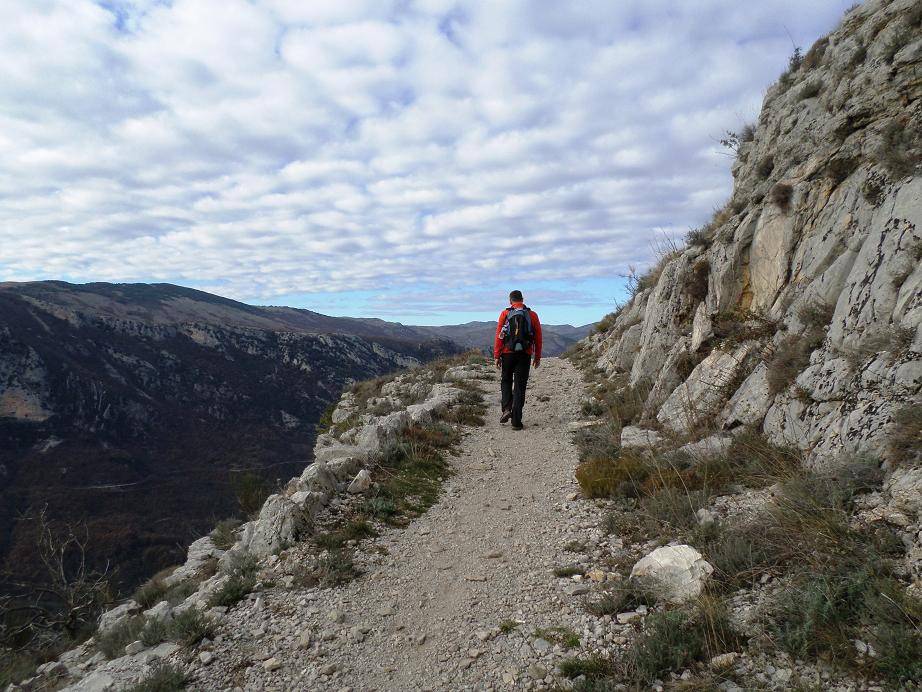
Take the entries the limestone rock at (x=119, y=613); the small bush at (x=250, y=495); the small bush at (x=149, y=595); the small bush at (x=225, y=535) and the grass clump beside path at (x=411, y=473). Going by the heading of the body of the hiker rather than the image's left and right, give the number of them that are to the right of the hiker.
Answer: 0

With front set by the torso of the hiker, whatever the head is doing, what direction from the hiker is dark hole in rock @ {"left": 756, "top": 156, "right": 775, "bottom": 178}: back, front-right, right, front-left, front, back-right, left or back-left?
right

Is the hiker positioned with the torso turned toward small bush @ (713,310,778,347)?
no

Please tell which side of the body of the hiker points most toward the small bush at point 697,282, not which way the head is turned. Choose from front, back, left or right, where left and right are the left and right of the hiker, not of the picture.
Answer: right

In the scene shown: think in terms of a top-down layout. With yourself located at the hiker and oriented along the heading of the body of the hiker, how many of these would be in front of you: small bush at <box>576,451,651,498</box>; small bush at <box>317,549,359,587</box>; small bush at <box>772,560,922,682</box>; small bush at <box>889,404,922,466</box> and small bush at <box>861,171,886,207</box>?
0

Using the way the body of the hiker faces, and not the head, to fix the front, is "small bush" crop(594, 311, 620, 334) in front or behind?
in front

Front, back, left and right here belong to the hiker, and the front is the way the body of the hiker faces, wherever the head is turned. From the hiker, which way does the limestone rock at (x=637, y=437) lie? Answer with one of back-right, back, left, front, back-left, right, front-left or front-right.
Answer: back-right

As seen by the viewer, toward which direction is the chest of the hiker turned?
away from the camera

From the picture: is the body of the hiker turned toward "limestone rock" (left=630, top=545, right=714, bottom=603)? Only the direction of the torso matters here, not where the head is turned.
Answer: no

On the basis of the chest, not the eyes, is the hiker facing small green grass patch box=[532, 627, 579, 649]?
no

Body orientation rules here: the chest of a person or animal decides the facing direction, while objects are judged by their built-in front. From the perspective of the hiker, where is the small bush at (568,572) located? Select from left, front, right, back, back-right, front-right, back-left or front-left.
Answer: back

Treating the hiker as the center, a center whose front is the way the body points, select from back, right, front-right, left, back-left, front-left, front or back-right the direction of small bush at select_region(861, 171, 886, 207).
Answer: back-right

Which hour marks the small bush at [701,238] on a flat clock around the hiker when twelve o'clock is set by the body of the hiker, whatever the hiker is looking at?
The small bush is roughly at 2 o'clock from the hiker.

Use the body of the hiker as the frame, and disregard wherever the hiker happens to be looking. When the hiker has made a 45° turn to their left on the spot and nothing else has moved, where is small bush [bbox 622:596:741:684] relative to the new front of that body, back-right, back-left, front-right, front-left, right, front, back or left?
back-left

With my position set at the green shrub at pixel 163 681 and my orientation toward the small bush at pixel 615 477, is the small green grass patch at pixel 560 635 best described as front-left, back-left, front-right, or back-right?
front-right

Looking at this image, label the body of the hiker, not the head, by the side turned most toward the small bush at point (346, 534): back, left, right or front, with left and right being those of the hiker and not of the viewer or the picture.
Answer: back

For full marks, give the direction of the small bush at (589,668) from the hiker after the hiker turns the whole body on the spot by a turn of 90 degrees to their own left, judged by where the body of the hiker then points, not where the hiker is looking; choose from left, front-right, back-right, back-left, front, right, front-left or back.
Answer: left

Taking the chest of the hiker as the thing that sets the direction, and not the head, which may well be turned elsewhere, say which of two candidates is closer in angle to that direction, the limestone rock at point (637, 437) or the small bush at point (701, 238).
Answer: the small bush

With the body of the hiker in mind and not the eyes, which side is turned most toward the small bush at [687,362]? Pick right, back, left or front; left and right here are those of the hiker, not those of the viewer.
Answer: right

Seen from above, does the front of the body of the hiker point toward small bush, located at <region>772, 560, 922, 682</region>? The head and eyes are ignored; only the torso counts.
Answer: no

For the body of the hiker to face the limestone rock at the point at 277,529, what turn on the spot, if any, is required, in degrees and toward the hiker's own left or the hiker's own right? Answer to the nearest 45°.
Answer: approximately 135° to the hiker's own left

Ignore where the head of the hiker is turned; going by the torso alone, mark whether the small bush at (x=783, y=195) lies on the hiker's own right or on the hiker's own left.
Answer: on the hiker's own right
